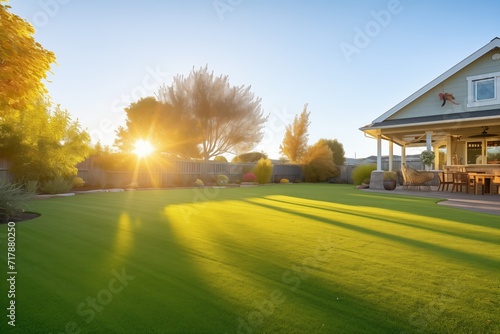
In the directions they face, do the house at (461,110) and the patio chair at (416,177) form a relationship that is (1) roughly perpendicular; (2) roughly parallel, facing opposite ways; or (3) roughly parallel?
roughly perpendicular

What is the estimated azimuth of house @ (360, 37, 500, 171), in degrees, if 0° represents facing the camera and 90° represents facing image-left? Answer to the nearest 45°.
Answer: approximately 0°

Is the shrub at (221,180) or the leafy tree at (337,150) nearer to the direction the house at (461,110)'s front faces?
the shrub
